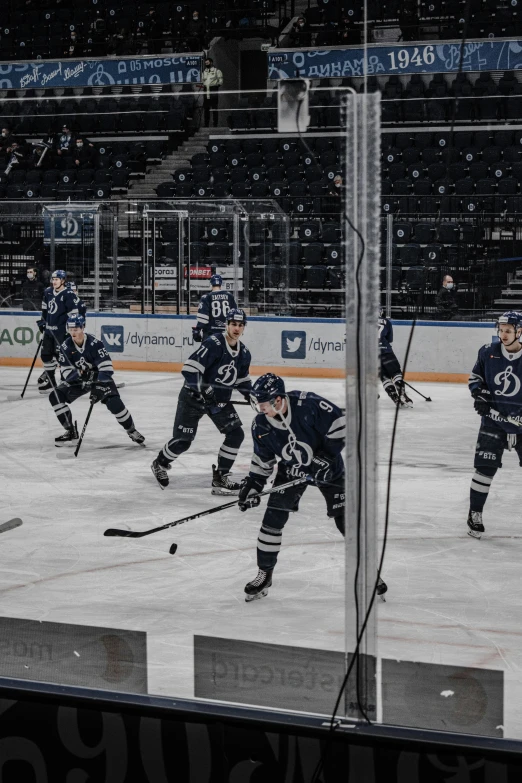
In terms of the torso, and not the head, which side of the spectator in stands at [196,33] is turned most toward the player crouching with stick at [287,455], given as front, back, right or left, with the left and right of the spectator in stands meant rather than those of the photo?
front

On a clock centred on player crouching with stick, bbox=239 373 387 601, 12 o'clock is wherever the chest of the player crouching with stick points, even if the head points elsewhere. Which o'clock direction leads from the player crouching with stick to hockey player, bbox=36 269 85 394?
The hockey player is roughly at 4 o'clock from the player crouching with stick.

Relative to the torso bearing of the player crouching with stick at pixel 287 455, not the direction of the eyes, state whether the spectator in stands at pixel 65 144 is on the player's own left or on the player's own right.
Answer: on the player's own right

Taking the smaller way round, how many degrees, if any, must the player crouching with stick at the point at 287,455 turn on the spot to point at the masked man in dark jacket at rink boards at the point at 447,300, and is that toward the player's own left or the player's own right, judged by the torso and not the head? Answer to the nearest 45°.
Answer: approximately 135° to the player's own right

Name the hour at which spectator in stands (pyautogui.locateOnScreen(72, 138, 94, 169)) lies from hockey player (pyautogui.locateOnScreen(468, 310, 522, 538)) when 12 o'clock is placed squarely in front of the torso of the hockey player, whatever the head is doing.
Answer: The spectator in stands is roughly at 5 o'clock from the hockey player.

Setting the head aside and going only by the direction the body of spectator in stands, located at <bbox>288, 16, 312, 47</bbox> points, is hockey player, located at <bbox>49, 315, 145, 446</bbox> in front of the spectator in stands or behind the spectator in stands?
in front

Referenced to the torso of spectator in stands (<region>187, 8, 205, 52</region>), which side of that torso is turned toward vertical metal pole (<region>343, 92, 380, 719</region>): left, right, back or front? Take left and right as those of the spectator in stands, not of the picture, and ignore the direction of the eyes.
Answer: front

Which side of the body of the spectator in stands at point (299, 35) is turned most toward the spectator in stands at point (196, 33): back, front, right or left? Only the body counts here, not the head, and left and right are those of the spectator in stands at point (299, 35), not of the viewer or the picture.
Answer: right

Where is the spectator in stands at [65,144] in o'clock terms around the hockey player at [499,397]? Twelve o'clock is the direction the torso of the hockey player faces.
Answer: The spectator in stands is roughly at 5 o'clock from the hockey player.

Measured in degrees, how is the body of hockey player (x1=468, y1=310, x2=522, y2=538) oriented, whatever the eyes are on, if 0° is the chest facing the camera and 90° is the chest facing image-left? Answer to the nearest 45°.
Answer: approximately 0°
